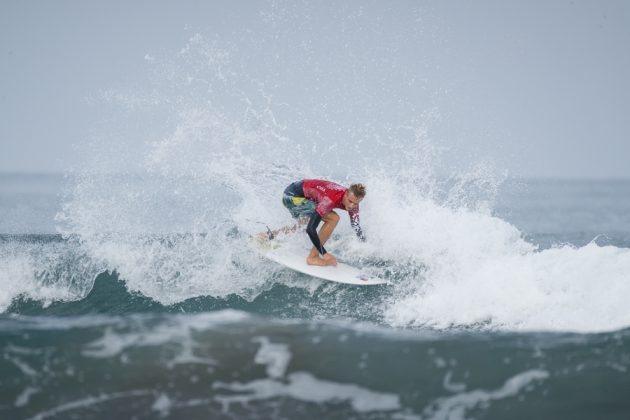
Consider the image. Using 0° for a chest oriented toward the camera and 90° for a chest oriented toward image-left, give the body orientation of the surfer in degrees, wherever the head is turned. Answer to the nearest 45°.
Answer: approximately 315°

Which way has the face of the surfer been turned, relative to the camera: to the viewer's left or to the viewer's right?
to the viewer's right
